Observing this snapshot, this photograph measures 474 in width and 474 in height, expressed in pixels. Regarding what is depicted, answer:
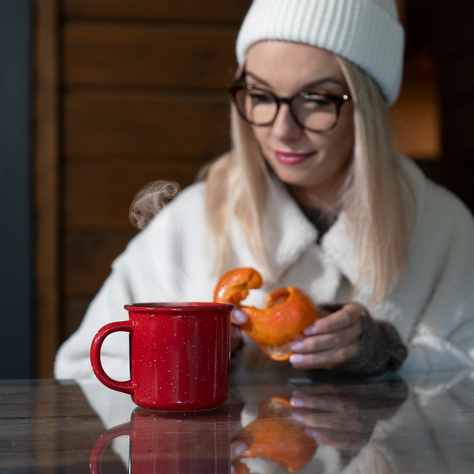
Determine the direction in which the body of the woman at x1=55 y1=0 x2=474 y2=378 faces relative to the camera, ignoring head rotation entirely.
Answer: toward the camera

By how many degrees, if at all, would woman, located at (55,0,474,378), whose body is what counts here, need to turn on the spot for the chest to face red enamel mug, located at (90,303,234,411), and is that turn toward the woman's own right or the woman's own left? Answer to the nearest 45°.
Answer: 0° — they already face it

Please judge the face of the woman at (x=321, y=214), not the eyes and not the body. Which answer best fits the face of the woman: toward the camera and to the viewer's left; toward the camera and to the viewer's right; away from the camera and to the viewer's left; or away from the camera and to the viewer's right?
toward the camera and to the viewer's left
